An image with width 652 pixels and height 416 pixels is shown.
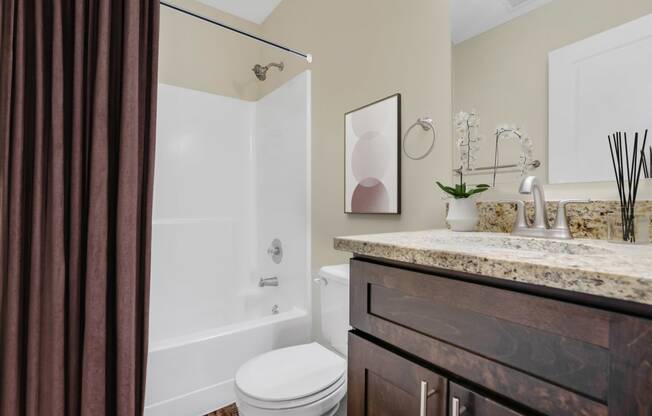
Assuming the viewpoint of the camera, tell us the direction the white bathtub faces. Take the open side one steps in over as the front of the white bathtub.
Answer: facing the viewer and to the right of the viewer

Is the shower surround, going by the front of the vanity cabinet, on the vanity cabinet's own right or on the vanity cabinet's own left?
on the vanity cabinet's own right

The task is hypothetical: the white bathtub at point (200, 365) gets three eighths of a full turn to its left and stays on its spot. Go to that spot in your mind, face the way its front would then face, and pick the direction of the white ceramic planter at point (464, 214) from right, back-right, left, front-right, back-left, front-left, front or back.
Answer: back-right

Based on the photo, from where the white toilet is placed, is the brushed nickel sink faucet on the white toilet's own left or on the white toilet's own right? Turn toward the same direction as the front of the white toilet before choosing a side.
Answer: on the white toilet's own left

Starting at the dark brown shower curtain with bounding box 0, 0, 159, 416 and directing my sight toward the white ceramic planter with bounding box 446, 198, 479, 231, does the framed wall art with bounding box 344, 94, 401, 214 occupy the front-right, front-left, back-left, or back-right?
front-left

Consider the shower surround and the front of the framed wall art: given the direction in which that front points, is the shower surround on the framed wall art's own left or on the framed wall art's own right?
on the framed wall art's own right

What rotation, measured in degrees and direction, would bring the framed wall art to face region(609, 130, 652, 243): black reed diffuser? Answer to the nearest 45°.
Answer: approximately 90° to its left

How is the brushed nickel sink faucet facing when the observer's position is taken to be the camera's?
facing the viewer and to the left of the viewer

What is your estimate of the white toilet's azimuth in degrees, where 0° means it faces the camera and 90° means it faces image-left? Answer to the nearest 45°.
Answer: approximately 45°
